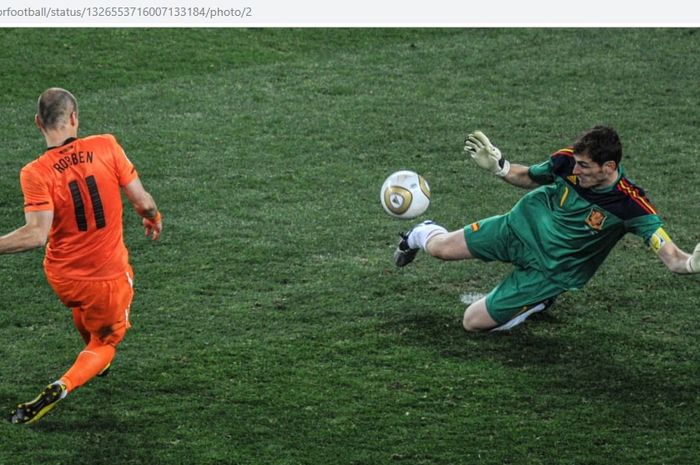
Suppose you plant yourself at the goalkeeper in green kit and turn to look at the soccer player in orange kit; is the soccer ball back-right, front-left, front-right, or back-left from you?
front-right

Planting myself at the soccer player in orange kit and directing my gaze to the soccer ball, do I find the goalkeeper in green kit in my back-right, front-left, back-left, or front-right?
front-right

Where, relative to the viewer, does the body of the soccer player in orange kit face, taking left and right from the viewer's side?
facing away from the viewer

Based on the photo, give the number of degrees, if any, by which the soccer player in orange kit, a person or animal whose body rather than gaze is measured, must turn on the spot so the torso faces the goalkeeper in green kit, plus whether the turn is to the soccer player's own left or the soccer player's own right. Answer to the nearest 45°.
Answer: approximately 90° to the soccer player's own right

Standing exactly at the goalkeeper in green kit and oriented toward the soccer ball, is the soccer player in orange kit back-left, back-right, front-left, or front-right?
front-left

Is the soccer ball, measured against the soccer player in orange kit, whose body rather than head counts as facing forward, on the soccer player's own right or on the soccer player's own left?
on the soccer player's own right
